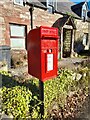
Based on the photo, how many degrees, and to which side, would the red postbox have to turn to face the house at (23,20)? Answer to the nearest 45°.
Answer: approximately 135° to its left

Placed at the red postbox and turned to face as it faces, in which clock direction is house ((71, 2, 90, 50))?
The house is roughly at 8 o'clock from the red postbox.

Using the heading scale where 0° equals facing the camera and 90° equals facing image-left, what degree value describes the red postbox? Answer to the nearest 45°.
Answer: approximately 315°
